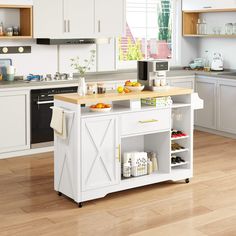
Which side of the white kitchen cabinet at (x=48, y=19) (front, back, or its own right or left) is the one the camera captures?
front

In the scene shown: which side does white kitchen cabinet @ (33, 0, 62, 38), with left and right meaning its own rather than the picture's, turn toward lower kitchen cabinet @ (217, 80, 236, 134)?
left

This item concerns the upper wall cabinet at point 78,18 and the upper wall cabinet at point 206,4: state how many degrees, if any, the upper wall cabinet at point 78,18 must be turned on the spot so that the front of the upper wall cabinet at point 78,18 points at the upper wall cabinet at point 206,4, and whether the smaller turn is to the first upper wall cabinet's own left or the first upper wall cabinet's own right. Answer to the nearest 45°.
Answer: approximately 135° to the first upper wall cabinet's own left

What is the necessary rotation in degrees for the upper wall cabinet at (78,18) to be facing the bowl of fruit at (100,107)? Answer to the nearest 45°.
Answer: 0° — it already faces it

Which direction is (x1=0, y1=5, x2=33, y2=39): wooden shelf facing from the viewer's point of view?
toward the camera

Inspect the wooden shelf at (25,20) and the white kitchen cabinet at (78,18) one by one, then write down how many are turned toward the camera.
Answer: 2

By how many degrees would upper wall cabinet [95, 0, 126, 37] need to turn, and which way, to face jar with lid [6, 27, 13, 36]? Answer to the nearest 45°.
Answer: approximately 45° to its right

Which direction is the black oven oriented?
toward the camera

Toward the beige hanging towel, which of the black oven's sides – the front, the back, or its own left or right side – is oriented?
front

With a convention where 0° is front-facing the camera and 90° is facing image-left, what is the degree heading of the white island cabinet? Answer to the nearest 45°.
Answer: approximately 315°

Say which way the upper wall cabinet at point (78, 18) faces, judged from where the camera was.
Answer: facing the viewer
